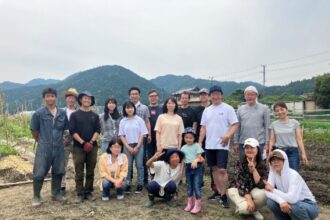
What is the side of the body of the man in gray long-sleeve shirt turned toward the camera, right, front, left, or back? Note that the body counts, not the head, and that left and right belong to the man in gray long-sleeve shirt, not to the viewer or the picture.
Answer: front

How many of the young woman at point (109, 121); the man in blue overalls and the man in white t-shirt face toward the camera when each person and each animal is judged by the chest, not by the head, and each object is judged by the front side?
3

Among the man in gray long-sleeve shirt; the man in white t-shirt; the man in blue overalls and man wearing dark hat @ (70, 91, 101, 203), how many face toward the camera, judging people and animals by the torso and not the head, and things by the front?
4

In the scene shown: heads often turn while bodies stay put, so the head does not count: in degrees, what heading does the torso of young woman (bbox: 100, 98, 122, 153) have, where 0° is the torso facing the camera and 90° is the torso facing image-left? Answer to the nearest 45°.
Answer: approximately 0°

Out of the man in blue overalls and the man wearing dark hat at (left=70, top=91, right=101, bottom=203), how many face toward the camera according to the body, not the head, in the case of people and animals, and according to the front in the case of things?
2

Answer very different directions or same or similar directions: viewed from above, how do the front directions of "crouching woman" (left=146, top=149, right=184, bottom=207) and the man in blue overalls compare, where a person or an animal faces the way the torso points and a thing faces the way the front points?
same or similar directions

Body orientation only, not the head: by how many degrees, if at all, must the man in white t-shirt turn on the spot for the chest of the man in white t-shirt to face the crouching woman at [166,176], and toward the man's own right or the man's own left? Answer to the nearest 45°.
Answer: approximately 90° to the man's own right

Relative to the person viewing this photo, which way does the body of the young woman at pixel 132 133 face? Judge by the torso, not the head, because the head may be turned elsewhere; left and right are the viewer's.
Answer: facing the viewer

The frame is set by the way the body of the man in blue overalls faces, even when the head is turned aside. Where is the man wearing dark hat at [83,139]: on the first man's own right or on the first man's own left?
on the first man's own left

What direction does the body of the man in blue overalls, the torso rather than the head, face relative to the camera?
toward the camera

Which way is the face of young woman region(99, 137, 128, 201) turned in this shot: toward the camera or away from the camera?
toward the camera
